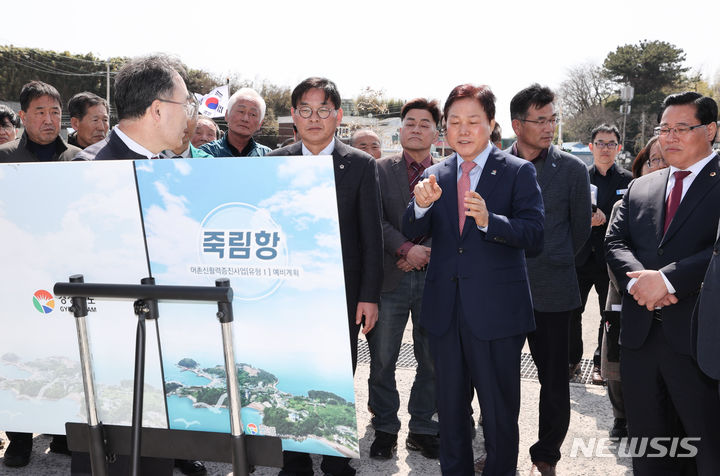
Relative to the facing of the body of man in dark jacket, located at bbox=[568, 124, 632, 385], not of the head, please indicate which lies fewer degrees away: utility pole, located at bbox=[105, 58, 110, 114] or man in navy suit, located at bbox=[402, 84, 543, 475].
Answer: the man in navy suit

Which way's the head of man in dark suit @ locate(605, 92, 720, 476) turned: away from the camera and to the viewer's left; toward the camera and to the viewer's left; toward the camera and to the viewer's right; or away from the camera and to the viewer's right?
toward the camera and to the viewer's left

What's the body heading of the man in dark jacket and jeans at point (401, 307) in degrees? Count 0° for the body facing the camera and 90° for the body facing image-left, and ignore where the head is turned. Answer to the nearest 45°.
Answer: approximately 0°

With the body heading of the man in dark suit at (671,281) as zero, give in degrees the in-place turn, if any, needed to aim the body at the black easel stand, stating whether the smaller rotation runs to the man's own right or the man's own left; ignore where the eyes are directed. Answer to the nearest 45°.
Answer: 0° — they already face it

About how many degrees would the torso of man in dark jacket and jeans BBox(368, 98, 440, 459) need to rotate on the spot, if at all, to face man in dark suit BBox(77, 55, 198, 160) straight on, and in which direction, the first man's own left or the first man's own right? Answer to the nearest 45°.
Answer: approximately 45° to the first man's own right

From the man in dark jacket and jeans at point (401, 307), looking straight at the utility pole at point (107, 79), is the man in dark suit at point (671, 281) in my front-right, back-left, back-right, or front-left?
back-right

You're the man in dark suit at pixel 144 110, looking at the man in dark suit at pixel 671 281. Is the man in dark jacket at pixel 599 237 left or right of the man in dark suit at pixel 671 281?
left
